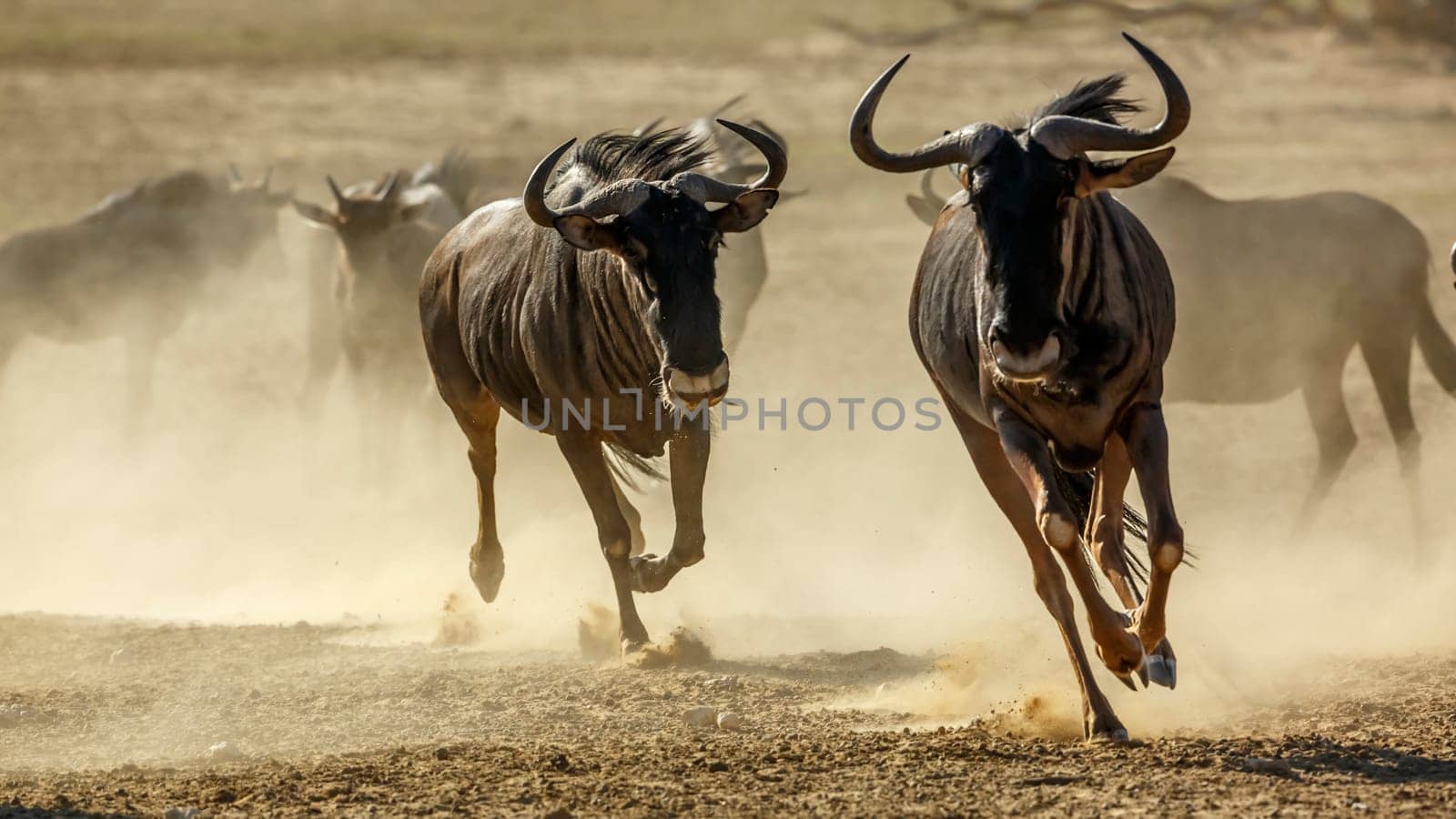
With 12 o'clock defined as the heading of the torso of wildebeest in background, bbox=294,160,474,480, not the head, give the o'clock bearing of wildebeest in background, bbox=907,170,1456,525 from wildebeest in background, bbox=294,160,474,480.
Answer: wildebeest in background, bbox=907,170,1456,525 is roughly at 10 o'clock from wildebeest in background, bbox=294,160,474,480.

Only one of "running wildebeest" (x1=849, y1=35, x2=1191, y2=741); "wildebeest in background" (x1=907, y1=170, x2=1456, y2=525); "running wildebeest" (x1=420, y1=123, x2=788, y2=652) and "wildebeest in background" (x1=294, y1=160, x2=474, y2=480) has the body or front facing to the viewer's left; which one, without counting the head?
"wildebeest in background" (x1=907, y1=170, x2=1456, y2=525)

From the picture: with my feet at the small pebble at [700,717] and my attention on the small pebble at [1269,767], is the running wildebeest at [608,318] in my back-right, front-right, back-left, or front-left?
back-left

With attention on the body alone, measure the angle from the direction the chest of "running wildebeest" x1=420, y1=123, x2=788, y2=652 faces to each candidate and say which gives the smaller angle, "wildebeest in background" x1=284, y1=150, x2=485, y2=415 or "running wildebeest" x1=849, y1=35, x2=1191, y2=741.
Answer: the running wildebeest

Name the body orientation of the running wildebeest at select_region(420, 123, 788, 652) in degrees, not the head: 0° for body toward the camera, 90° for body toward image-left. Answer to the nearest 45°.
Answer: approximately 315°

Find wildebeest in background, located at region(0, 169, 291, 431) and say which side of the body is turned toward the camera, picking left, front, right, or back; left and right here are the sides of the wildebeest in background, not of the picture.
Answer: right

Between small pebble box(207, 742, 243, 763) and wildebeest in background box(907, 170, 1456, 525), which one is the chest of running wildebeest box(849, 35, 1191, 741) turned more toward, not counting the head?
the small pebble

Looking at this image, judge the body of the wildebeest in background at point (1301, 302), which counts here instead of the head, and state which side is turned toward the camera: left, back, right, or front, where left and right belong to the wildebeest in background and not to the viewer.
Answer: left

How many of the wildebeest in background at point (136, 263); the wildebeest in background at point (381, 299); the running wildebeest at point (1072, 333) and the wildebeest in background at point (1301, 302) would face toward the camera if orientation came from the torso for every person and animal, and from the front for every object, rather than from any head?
2

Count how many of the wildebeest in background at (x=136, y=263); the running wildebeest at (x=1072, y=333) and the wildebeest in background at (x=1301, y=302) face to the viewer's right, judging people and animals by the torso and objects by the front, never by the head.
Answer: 1

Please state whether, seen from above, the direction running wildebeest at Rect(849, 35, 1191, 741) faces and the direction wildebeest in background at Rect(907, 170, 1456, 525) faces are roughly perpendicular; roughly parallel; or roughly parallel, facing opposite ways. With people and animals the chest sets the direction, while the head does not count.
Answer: roughly perpendicular
